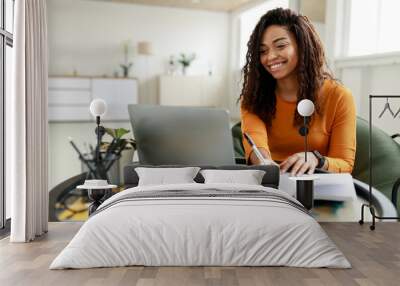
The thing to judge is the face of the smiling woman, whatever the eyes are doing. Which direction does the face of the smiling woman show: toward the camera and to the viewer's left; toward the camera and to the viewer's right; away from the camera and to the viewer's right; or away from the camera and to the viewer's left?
toward the camera and to the viewer's left
